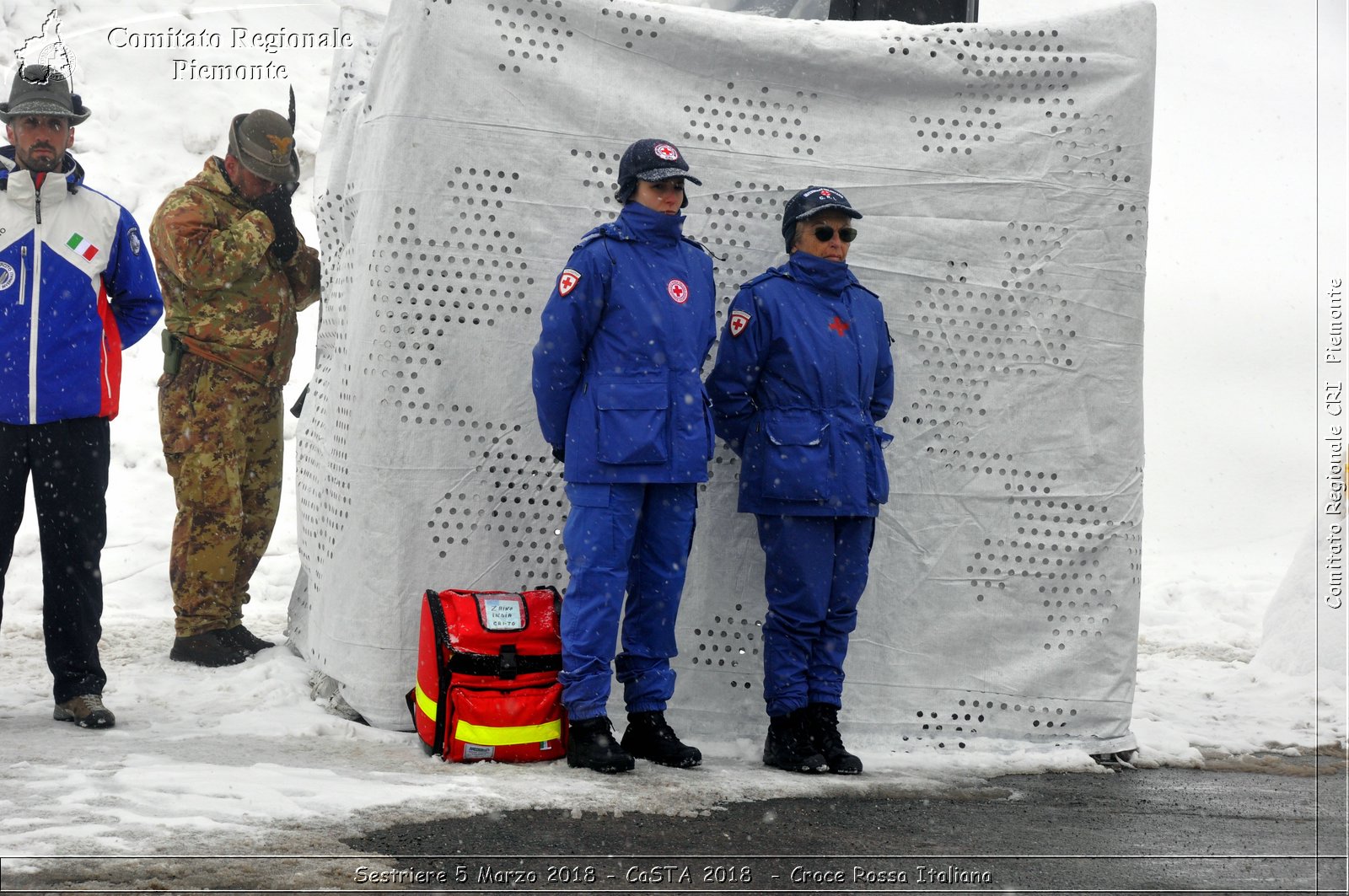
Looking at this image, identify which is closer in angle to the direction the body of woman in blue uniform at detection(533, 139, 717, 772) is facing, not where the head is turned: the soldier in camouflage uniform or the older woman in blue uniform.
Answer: the older woman in blue uniform

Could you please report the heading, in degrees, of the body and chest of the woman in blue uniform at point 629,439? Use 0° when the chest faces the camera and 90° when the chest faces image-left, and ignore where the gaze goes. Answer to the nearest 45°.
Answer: approximately 315°

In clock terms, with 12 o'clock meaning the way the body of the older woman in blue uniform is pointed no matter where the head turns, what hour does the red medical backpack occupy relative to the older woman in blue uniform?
The red medical backpack is roughly at 4 o'clock from the older woman in blue uniform.
